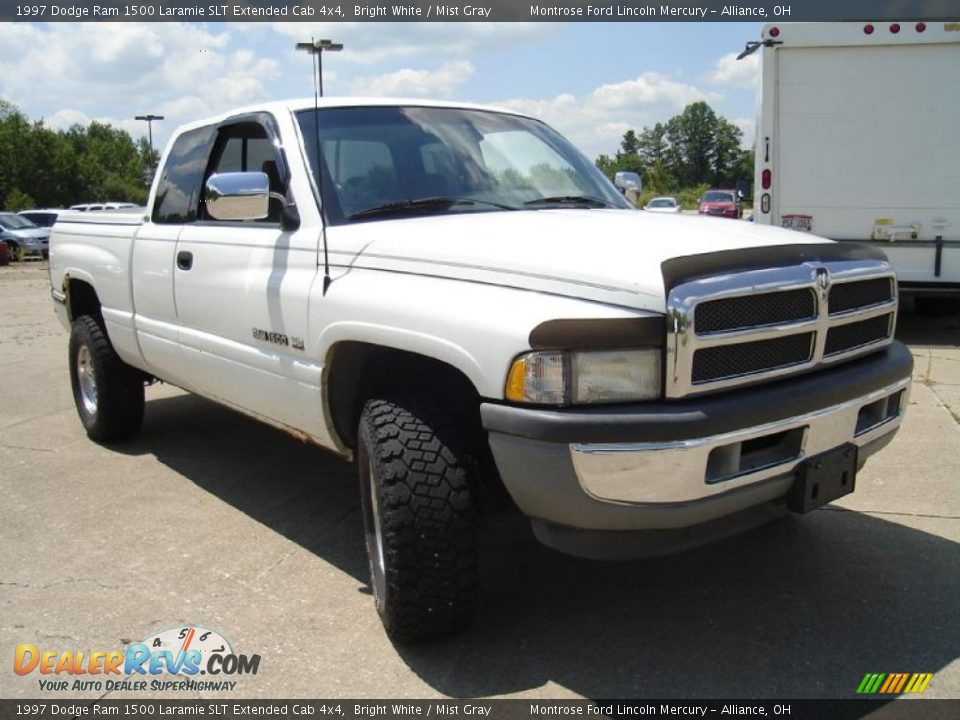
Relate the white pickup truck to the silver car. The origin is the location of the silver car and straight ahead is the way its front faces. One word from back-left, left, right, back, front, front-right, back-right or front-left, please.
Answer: front-right

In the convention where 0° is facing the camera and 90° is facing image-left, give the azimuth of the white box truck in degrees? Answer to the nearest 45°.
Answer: approximately 180°

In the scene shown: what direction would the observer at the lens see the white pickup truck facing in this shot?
facing the viewer and to the right of the viewer

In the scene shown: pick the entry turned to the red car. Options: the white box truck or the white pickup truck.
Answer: the white box truck

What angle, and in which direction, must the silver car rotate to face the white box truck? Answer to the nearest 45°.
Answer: approximately 45° to its right

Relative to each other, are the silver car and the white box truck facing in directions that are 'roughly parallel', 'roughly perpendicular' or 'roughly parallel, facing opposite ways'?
roughly perpendicular

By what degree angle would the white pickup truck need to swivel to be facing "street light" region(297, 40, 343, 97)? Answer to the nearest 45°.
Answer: approximately 180°

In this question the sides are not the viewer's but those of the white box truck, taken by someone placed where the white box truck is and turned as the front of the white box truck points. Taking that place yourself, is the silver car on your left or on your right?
on your left

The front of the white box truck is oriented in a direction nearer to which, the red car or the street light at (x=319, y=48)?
the red car

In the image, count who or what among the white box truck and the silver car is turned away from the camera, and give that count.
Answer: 1

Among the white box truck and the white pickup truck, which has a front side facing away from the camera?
the white box truck
